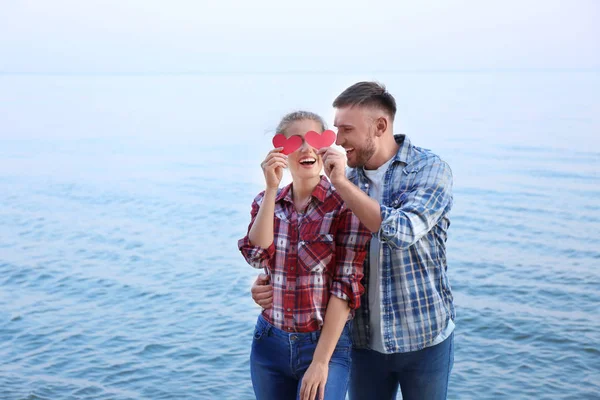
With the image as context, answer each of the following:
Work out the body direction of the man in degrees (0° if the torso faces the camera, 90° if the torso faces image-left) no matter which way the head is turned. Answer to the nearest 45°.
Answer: approximately 45°

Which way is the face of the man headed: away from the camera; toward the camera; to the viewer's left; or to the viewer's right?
to the viewer's left
